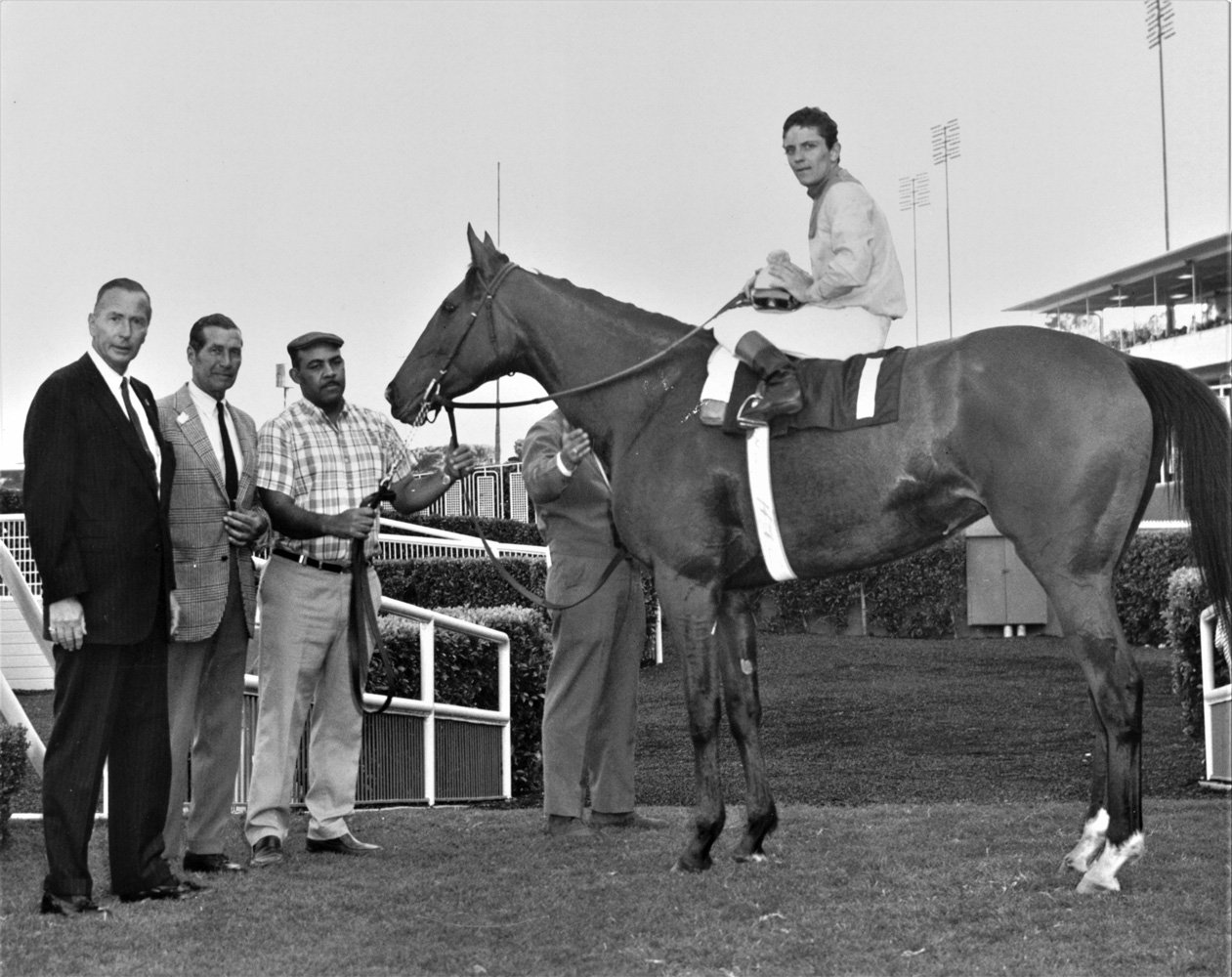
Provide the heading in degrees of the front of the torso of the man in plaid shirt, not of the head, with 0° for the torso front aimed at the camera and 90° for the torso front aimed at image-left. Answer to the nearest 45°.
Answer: approximately 315°

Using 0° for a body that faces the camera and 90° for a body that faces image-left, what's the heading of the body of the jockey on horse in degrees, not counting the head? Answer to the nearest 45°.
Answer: approximately 90°

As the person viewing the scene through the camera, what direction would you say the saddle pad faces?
facing to the left of the viewer

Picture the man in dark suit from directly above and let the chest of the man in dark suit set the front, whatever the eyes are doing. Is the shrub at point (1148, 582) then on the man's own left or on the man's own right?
on the man's own left

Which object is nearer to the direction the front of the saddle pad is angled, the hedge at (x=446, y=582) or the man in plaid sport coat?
the man in plaid sport coat

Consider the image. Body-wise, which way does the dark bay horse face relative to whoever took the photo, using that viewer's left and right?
facing to the left of the viewer

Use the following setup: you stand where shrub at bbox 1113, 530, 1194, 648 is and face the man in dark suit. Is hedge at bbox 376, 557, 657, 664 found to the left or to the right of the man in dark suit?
right

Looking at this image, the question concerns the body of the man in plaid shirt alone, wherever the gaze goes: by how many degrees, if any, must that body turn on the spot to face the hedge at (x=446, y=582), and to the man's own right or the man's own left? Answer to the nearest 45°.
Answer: approximately 135° to the man's own left

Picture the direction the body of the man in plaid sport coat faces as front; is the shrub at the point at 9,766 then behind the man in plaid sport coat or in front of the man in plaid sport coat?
behind

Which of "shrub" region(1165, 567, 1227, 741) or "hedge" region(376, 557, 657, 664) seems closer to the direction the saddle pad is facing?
the hedge

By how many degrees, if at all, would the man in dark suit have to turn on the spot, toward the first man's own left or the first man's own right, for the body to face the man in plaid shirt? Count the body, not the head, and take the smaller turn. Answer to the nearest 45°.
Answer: approximately 90° to the first man's own left
